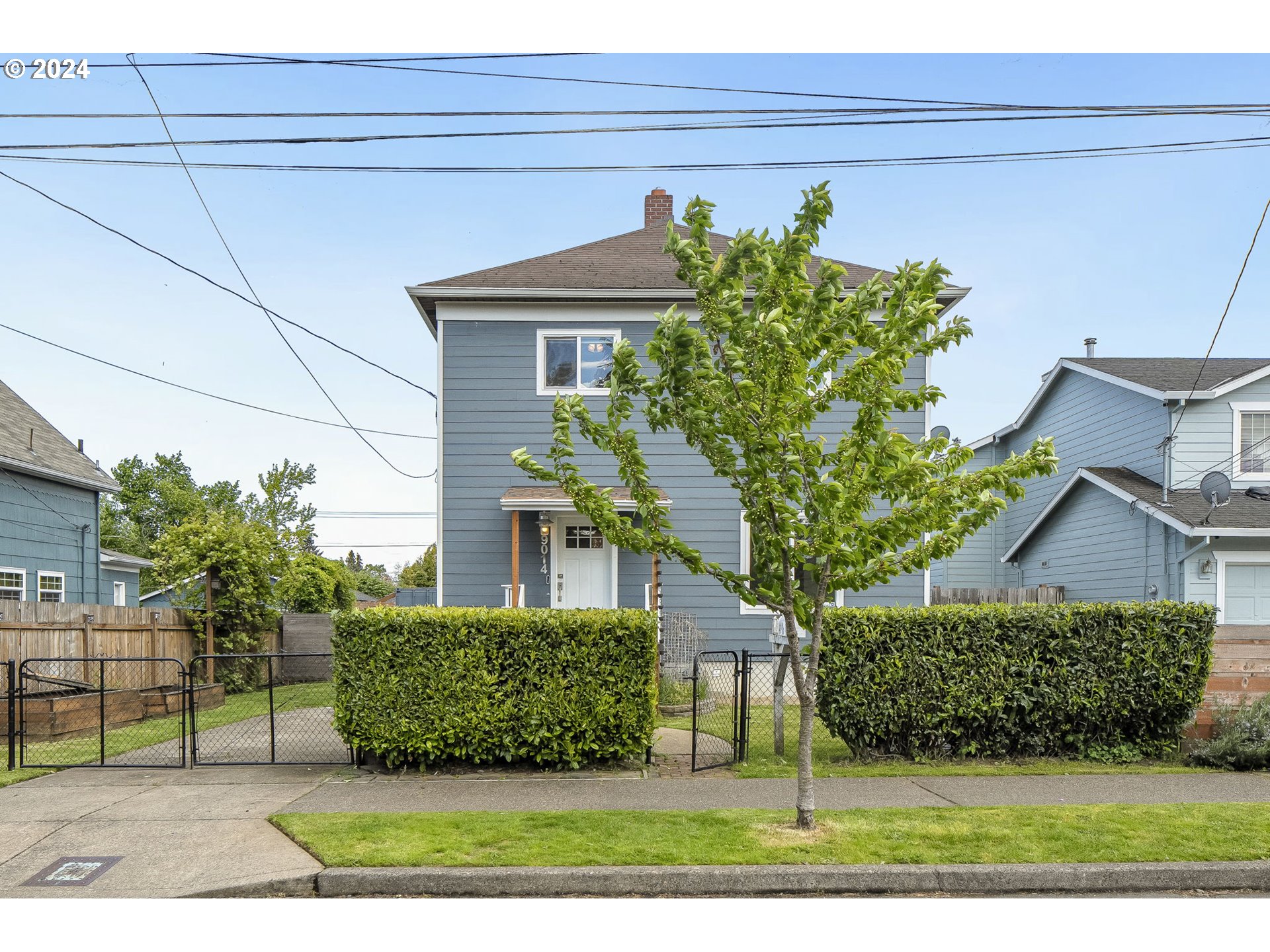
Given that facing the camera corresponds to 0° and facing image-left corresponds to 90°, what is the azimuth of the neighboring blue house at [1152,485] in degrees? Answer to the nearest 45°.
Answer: approximately 0°

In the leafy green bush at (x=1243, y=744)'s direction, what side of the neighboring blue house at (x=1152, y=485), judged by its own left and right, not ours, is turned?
front

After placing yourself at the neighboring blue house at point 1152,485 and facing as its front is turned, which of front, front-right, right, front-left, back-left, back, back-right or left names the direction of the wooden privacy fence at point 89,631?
front-right

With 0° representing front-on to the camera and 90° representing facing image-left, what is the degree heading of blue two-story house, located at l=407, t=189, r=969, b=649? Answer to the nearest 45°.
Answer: approximately 0°

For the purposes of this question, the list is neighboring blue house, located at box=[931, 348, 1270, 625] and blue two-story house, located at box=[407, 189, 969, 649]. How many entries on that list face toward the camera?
2

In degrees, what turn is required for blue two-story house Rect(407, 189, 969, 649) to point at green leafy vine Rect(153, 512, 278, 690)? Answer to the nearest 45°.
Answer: approximately 90° to its right

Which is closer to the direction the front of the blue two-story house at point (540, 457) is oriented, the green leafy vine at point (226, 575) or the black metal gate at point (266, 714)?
the black metal gate

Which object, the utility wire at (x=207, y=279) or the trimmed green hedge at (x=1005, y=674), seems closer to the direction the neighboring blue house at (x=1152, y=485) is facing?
the trimmed green hedge
